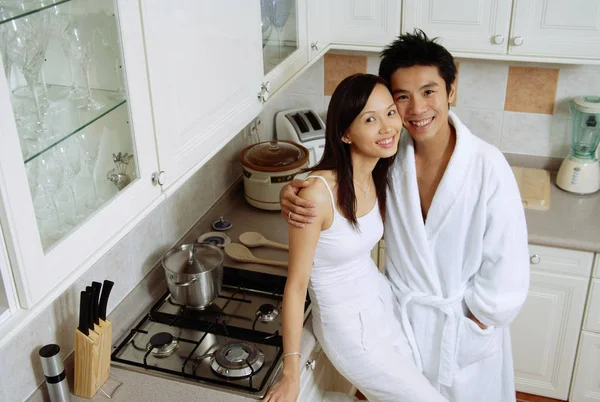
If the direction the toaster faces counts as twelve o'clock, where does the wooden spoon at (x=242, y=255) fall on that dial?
The wooden spoon is roughly at 2 o'clock from the toaster.

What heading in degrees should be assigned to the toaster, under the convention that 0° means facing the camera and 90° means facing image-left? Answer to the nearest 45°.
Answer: approximately 315°

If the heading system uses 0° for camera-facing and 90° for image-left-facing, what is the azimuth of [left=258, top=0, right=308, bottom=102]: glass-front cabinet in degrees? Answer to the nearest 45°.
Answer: approximately 315°

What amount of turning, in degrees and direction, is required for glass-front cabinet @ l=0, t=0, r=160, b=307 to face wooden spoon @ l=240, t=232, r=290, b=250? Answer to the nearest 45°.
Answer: approximately 90° to its left

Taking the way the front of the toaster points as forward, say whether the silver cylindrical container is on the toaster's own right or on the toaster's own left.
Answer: on the toaster's own right

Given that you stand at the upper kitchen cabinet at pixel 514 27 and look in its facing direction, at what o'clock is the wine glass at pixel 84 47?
The wine glass is roughly at 1 o'clock from the upper kitchen cabinet.

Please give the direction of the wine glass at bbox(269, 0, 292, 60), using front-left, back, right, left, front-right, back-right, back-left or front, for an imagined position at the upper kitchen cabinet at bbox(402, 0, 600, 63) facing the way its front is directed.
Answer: front-right

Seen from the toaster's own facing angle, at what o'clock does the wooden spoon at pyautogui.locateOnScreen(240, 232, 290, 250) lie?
The wooden spoon is roughly at 2 o'clock from the toaster.

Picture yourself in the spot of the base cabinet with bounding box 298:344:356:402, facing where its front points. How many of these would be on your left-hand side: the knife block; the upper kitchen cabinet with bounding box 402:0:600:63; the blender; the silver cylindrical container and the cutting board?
3

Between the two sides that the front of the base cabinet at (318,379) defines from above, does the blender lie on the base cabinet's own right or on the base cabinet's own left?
on the base cabinet's own left
